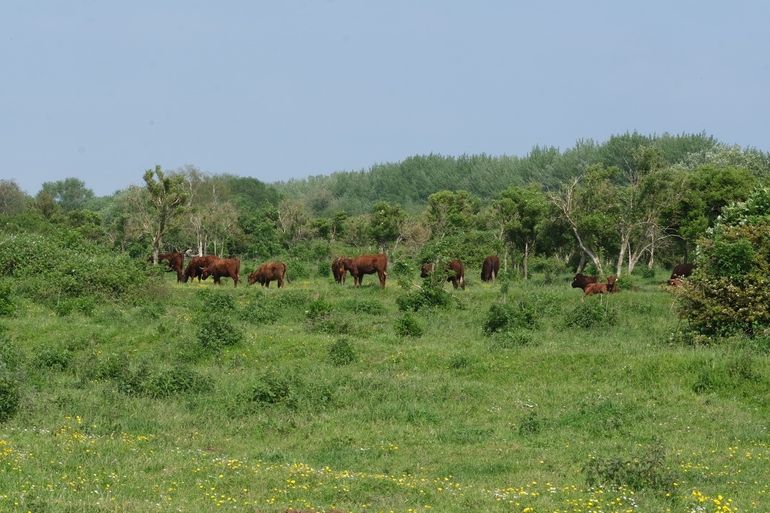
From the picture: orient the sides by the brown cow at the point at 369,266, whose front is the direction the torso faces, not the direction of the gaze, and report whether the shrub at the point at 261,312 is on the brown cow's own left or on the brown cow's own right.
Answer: on the brown cow's own left

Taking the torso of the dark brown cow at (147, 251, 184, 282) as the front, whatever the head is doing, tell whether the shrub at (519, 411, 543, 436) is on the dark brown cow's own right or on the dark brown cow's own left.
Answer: on the dark brown cow's own left

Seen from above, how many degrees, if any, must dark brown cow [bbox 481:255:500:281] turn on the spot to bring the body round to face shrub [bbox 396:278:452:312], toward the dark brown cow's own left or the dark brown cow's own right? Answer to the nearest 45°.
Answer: approximately 180°

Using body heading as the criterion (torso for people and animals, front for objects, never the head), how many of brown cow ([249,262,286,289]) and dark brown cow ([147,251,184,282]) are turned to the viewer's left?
2

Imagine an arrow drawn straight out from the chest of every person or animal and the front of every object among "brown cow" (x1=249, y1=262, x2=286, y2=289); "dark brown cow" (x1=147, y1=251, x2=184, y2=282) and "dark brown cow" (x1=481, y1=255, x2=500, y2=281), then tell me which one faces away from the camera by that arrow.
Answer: "dark brown cow" (x1=481, y1=255, x2=500, y2=281)

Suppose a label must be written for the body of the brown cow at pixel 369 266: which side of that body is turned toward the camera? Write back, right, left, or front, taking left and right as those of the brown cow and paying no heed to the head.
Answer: left

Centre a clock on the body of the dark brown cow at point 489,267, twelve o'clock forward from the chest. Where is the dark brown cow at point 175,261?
the dark brown cow at point 175,261 is roughly at 9 o'clock from the dark brown cow at point 489,267.

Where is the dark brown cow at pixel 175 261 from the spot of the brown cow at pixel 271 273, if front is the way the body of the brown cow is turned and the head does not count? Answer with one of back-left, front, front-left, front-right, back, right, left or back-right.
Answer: front-right

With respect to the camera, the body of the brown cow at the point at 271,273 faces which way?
to the viewer's left

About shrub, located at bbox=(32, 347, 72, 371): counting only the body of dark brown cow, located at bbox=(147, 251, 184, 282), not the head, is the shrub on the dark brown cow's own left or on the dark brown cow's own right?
on the dark brown cow's own left

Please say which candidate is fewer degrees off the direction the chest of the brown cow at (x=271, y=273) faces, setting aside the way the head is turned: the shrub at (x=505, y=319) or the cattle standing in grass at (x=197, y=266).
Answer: the cattle standing in grass

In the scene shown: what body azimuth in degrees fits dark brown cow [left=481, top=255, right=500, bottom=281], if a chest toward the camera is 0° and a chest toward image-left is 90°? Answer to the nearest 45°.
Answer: approximately 180°

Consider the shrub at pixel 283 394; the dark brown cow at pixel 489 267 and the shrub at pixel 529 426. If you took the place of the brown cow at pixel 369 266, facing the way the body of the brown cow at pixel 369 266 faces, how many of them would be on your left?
2

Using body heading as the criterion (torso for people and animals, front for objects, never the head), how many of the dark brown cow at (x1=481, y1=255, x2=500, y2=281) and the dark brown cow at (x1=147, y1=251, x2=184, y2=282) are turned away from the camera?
1

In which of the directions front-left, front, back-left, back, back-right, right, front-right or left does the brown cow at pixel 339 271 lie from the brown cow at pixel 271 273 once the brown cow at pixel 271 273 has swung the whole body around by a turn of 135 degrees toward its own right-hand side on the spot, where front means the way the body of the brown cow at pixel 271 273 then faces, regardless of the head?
front-right

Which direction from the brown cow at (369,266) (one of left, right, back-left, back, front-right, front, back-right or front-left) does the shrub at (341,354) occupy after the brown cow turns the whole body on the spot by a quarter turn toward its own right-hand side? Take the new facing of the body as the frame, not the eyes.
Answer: back

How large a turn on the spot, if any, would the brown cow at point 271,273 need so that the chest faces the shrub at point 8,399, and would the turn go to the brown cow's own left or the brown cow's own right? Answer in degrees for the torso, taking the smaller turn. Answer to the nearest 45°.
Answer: approximately 90° to the brown cow's own left

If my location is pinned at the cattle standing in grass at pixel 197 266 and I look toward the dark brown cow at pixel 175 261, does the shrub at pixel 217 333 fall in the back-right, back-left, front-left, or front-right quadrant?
back-left
